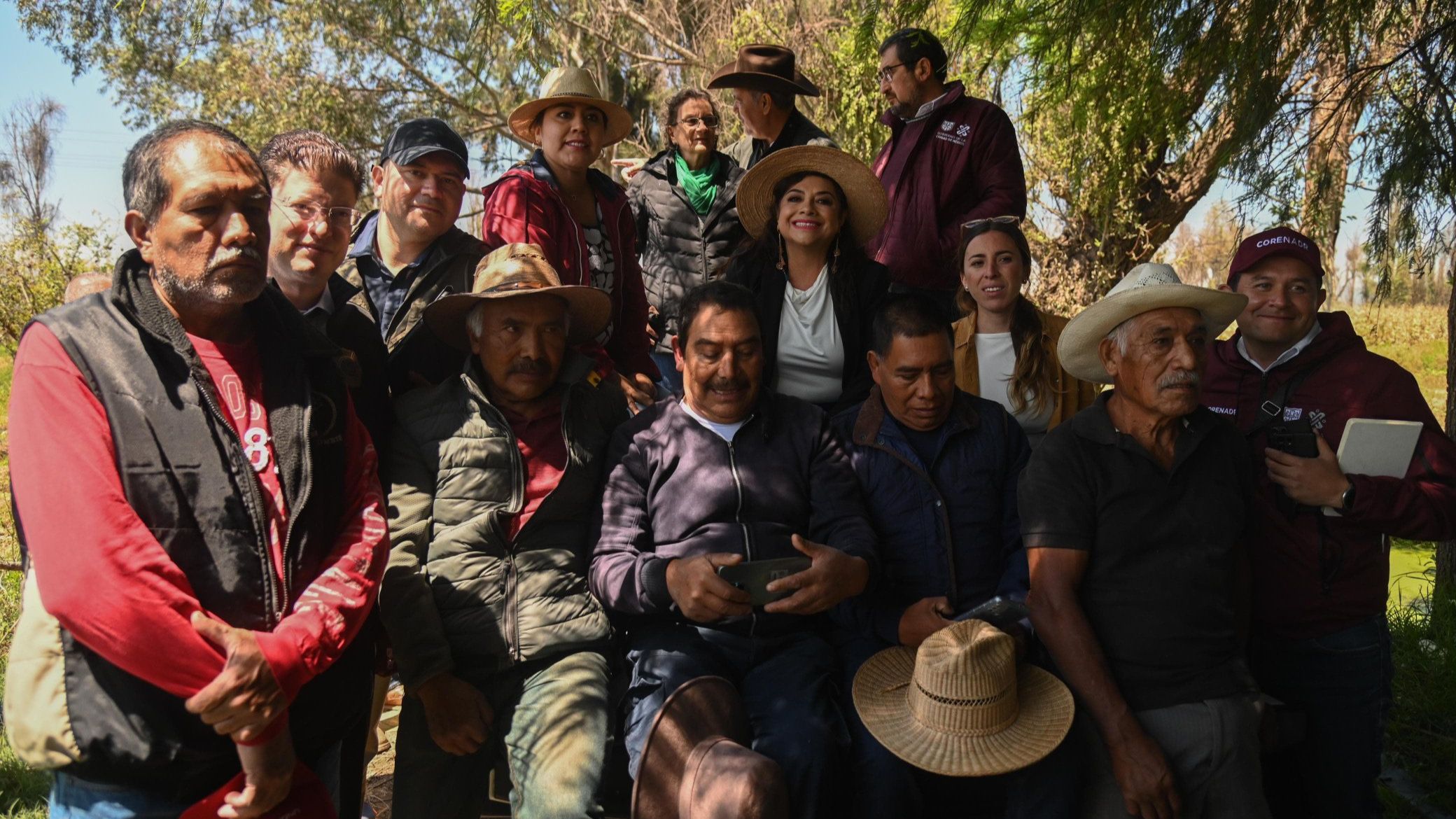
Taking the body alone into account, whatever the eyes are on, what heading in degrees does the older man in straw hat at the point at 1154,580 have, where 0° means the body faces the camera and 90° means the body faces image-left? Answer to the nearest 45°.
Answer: approximately 315°

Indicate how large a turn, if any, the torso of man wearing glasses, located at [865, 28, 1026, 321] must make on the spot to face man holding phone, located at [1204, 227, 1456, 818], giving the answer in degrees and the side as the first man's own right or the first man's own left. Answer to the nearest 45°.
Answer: approximately 90° to the first man's own left

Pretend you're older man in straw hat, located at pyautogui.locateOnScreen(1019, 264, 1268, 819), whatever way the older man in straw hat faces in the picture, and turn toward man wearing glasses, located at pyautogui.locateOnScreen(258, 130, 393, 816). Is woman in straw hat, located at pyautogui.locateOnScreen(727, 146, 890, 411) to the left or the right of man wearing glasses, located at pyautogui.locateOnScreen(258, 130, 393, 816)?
right

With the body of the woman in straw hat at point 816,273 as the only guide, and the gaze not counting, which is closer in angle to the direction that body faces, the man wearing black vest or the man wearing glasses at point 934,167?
the man wearing black vest

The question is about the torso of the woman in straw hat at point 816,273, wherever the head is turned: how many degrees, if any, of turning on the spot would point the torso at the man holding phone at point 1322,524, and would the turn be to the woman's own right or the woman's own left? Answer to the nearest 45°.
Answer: approximately 45° to the woman's own left

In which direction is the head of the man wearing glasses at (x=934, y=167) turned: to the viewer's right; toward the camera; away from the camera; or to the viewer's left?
to the viewer's left
